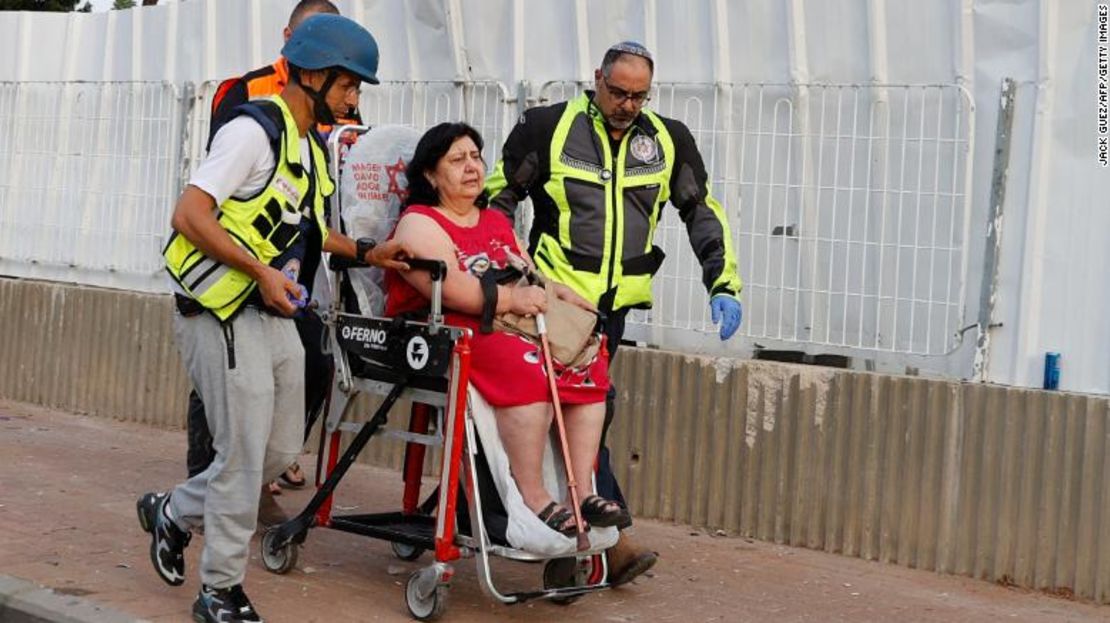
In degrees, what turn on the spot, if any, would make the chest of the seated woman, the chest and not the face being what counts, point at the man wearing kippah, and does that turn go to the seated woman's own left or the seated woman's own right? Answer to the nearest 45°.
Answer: approximately 90° to the seated woman's own left

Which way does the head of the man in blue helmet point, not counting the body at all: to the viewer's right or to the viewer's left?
to the viewer's right

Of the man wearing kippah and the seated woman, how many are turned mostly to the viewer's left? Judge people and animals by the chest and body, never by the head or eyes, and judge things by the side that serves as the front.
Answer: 0

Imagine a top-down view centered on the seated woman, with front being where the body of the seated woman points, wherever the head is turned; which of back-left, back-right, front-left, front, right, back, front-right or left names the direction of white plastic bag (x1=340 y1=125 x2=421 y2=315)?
back

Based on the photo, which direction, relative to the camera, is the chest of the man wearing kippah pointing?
toward the camera

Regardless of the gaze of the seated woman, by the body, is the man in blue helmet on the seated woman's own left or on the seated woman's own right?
on the seated woman's own right

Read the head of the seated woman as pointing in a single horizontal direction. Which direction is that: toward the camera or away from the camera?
toward the camera

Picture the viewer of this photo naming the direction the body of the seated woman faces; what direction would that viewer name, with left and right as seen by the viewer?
facing the viewer and to the right of the viewer

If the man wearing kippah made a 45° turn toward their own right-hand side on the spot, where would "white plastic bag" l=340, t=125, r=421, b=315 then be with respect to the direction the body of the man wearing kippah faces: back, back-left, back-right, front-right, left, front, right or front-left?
front-right
